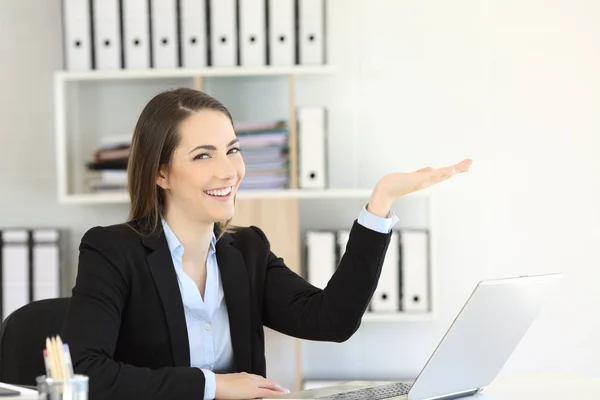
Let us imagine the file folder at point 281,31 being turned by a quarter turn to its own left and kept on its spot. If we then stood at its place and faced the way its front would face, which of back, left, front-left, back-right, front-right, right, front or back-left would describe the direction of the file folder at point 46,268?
back

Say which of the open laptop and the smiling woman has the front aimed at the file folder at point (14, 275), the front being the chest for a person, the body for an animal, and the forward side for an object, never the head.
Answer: the open laptop

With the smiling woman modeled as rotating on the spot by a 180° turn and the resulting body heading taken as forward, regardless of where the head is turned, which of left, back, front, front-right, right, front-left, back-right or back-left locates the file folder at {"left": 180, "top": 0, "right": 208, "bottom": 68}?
front-right

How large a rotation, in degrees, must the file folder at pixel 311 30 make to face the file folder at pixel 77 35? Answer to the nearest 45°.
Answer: approximately 90° to its right

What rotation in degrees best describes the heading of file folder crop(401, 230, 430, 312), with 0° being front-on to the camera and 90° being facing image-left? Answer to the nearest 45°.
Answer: approximately 0°

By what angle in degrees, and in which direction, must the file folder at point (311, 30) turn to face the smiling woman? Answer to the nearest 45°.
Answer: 0° — it already faces them

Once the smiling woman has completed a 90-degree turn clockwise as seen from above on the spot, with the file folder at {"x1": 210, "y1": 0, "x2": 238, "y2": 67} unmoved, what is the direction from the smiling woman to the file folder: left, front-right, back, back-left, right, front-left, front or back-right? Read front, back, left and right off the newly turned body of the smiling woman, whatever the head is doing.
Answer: back-right

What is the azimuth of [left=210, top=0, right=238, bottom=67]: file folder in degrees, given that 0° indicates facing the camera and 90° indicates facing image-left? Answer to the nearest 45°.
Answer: approximately 0°
